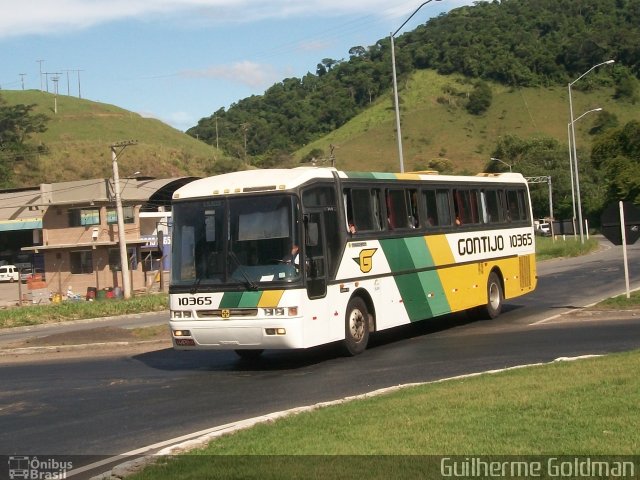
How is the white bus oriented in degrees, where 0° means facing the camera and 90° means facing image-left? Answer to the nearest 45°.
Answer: approximately 45°
